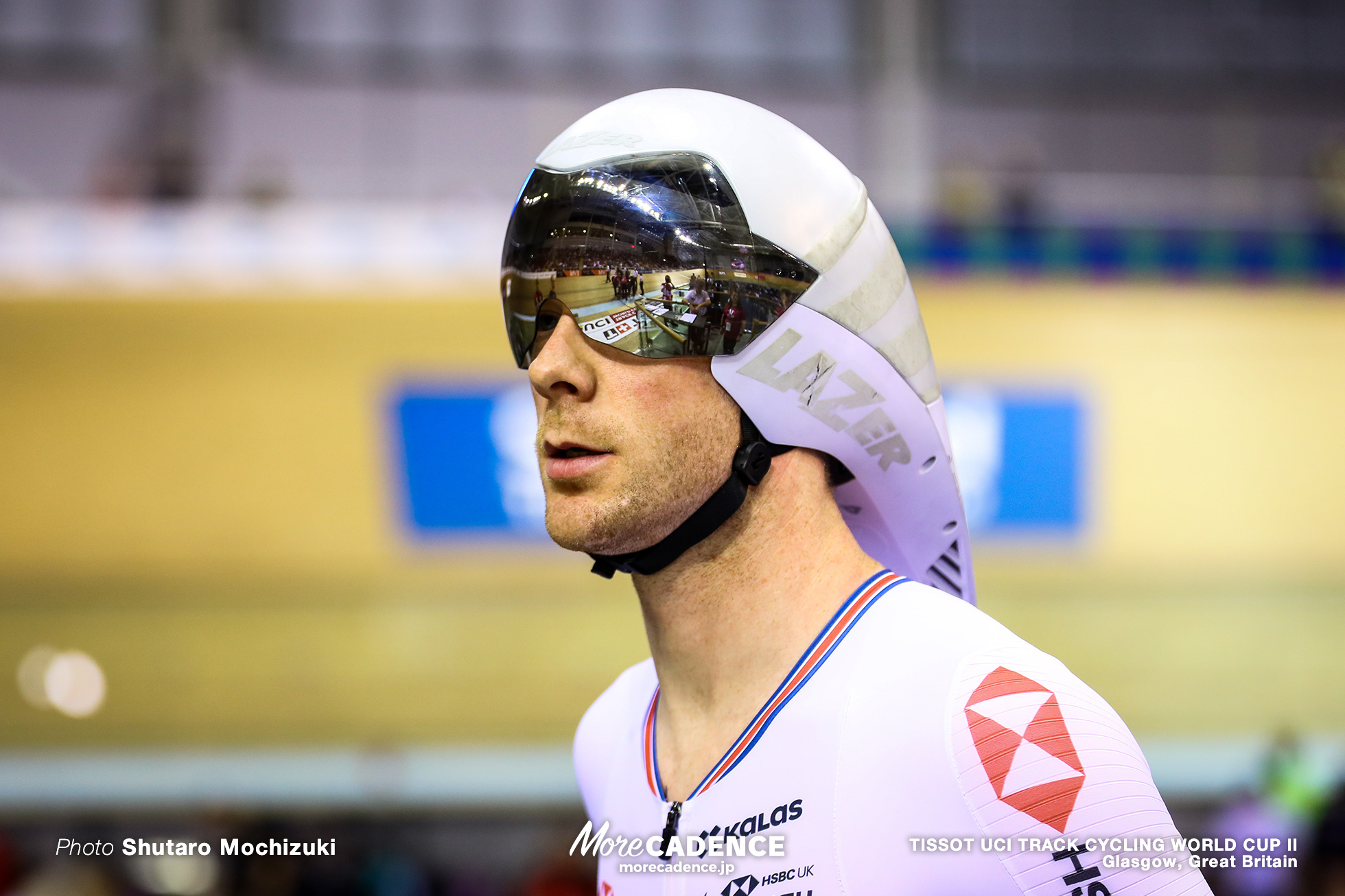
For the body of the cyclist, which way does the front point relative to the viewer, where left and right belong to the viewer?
facing the viewer and to the left of the viewer
